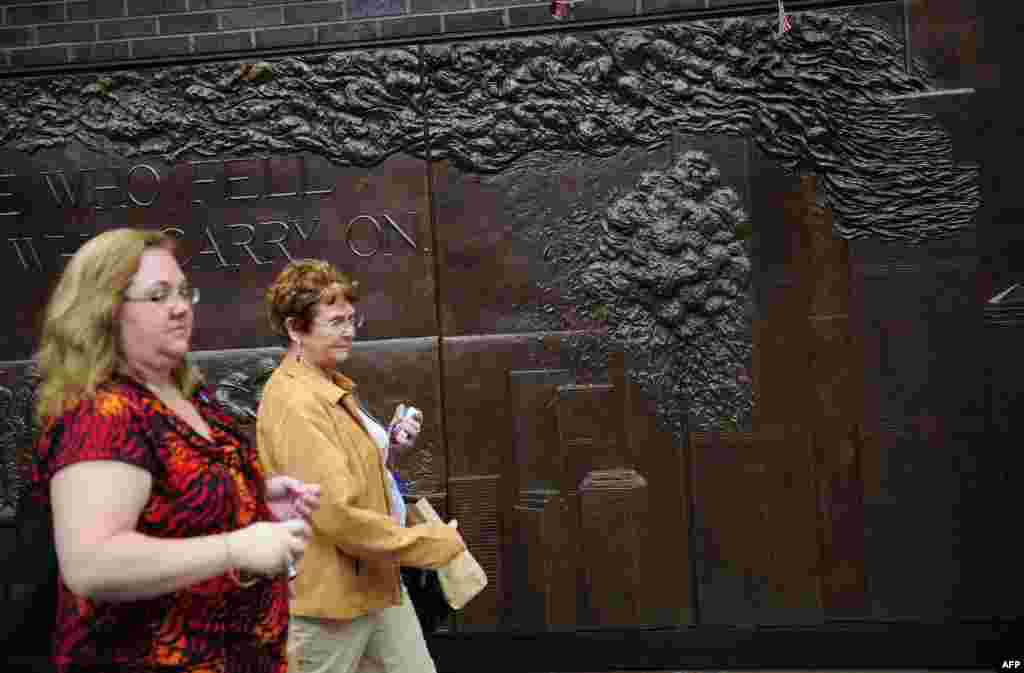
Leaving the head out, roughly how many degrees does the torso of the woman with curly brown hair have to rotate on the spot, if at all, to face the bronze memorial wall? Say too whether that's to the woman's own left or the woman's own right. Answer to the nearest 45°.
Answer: approximately 45° to the woman's own left

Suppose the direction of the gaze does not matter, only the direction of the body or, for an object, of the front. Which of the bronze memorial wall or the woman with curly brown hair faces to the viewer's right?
the woman with curly brown hair

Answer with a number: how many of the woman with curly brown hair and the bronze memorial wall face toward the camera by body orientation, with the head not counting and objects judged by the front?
1

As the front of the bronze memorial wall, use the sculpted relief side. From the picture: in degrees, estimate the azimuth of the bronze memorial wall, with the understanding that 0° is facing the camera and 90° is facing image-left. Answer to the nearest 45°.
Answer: approximately 0°

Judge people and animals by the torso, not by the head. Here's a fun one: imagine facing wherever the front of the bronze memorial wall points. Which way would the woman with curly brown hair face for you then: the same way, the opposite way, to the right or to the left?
to the left

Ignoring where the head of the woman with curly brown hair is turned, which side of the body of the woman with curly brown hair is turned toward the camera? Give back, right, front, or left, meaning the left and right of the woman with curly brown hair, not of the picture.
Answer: right

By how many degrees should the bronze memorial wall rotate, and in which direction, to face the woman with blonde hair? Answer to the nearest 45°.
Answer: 0° — it already faces them

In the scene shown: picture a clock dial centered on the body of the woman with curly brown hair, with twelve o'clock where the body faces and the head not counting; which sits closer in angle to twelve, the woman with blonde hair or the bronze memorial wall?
the bronze memorial wall

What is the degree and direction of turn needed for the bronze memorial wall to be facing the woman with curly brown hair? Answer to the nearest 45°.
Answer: approximately 45° to its right
